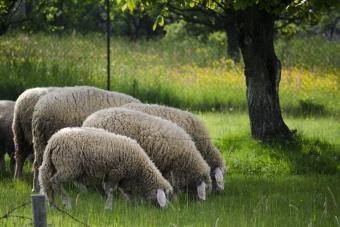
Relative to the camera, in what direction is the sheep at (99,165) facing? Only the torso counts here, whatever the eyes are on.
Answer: to the viewer's right

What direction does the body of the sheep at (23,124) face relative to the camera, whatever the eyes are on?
to the viewer's right

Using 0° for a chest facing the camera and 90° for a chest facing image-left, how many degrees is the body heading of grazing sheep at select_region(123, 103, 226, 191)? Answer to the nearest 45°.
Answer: approximately 270°

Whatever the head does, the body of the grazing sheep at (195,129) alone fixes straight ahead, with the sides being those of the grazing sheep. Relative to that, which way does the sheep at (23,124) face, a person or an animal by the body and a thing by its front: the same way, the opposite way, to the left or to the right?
the same way

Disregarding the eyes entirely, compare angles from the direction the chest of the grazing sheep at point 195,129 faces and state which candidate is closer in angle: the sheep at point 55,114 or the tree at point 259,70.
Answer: the tree

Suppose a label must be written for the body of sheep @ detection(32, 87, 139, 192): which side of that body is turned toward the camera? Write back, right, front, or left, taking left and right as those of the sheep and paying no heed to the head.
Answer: right

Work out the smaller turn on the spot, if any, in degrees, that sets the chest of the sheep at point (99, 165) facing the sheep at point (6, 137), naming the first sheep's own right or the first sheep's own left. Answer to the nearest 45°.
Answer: approximately 135° to the first sheep's own left

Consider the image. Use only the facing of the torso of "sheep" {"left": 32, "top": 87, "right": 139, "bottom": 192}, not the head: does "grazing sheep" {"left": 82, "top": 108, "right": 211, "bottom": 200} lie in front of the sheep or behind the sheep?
in front

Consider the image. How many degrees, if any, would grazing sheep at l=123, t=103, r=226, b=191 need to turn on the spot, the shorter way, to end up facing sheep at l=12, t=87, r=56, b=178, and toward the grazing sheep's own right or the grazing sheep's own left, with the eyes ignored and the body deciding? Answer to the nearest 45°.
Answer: approximately 180°

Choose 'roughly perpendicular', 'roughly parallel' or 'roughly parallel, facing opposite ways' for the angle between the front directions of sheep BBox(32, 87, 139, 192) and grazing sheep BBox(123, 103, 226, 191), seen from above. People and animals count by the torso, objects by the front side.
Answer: roughly parallel

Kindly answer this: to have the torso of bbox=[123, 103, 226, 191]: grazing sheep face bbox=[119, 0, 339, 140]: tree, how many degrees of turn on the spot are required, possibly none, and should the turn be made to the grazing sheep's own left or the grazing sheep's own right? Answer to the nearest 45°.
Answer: approximately 45° to the grazing sheep's own left

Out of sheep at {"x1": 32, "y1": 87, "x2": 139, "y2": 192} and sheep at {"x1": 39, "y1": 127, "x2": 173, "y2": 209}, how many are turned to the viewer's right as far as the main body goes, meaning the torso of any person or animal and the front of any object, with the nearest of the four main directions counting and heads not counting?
2

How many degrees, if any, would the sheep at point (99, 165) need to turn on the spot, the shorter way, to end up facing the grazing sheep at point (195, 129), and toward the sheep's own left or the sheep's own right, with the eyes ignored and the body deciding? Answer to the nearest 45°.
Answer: approximately 45° to the sheep's own left
